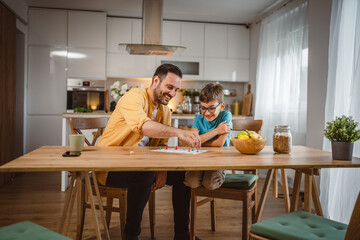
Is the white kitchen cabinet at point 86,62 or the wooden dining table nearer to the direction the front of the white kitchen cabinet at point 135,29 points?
the wooden dining table

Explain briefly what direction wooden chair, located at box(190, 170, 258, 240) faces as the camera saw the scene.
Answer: facing the viewer and to the left of the viewer

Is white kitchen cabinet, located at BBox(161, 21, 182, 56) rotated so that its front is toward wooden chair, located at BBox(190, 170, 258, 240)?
yes

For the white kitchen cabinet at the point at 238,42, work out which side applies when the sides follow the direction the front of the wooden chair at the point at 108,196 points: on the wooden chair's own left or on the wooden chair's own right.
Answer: on the wooden chair's own left

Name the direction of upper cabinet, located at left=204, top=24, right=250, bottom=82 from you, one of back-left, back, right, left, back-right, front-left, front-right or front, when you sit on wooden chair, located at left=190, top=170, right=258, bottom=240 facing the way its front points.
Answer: back-right

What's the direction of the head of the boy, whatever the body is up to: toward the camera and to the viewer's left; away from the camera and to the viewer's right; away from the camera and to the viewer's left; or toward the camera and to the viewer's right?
toward the camera and to the viewer's left

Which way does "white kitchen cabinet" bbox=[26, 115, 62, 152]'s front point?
toward the camera

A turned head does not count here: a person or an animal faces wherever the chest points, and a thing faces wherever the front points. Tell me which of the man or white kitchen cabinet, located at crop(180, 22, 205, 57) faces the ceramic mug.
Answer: the white kitchen cabinet

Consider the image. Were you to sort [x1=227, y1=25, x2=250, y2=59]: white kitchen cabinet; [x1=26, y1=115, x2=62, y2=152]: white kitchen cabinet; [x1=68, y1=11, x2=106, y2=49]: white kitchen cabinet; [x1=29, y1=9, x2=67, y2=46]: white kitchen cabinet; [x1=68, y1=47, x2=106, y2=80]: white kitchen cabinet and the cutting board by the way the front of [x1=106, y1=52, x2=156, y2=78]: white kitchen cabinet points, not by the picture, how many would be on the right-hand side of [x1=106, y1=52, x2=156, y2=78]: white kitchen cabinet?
4

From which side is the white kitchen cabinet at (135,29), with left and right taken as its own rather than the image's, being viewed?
front

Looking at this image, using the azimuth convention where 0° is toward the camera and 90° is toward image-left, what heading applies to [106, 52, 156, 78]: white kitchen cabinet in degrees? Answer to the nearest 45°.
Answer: approximately 0°

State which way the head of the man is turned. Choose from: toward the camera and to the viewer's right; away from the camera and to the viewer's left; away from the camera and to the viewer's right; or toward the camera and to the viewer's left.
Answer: toward the camera and to the viewer's right

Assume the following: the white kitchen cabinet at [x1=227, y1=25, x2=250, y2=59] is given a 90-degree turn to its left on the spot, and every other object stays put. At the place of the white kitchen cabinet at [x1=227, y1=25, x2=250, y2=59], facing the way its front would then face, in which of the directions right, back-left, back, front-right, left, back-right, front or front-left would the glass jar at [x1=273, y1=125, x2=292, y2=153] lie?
right

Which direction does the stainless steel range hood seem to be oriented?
toward the camera

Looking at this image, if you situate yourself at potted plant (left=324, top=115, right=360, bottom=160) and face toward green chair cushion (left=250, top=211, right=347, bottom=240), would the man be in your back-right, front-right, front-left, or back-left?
front-right

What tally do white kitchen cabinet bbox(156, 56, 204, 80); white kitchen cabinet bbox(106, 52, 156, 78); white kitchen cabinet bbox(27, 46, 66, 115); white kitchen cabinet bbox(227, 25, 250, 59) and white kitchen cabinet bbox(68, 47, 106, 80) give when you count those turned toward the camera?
5

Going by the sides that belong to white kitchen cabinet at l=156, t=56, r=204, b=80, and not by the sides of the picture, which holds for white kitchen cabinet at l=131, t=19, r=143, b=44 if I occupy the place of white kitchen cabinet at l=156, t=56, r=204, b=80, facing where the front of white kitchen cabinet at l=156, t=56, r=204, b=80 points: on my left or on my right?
on my right

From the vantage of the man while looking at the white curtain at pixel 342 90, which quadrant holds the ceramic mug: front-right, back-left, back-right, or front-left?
back-right
